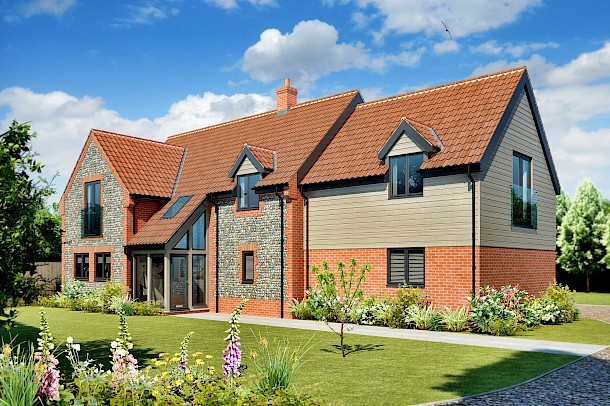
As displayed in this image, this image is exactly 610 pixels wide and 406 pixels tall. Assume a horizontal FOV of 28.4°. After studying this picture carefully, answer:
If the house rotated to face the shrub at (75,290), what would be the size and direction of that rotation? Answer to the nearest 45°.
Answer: approximately 90° to its right

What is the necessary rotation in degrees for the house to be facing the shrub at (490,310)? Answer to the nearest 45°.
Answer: approximately 90° to its left

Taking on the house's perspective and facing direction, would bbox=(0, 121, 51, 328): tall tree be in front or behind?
in front

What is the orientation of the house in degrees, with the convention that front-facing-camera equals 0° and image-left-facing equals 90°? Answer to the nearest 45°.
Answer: approximately 45°

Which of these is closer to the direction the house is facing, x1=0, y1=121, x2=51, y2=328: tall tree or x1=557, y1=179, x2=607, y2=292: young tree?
the tall tree
